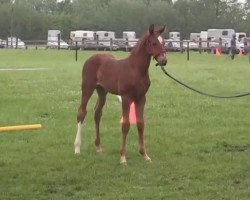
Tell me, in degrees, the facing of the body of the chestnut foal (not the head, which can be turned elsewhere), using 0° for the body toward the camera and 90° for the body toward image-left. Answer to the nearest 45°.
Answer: approximately 315°

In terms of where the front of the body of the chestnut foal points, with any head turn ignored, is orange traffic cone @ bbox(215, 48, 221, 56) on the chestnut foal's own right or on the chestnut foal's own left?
on the chestnut foal's own left
